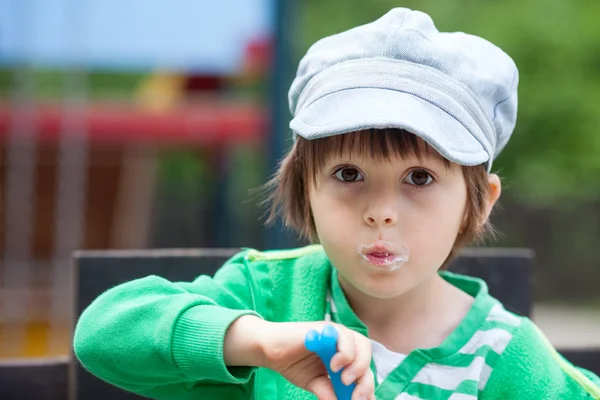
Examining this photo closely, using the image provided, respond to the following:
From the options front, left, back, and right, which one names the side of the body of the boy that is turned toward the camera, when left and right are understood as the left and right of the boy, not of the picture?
front
